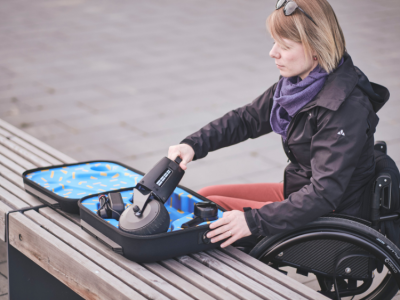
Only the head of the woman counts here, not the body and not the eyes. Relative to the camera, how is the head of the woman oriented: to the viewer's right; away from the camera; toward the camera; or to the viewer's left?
to the viewer's left

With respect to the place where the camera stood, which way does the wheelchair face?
facing to the left of the viewer

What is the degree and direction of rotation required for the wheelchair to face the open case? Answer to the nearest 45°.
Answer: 0° — it already faces it

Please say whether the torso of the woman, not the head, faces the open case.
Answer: yes

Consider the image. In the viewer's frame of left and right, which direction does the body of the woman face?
facing to the left of the viewer
